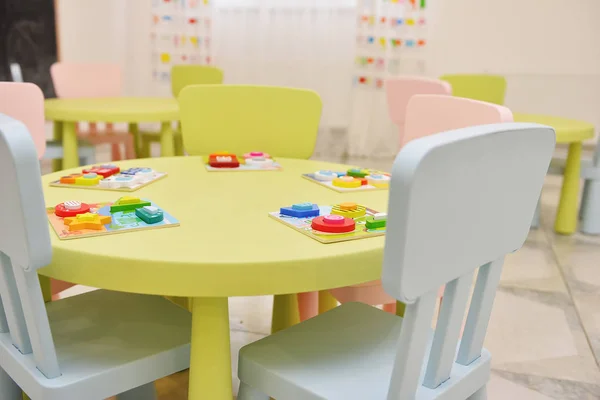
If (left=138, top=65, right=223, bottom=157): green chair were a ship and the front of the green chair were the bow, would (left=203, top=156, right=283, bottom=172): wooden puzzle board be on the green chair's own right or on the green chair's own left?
on the green chair's own left

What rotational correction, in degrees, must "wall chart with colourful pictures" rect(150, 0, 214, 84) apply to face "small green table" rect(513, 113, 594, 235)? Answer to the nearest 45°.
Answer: approximately 45° to its left

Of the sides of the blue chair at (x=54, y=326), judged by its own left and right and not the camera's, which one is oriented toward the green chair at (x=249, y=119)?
front

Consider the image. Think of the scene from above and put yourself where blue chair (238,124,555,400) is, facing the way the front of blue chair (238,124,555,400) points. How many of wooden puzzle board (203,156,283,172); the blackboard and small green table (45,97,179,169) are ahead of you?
3

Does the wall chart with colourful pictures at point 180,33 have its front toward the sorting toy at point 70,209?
yes

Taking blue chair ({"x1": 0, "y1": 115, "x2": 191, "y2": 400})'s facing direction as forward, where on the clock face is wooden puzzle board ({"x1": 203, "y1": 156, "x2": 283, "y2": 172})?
The wooden puzzle board is roughly at 12 o'clock from the blue chair.

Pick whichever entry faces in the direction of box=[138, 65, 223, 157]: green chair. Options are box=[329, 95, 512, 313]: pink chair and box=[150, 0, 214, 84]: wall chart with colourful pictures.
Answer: the wall chart with colourful pictures

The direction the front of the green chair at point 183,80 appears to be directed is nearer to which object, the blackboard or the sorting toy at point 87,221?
the sorting toy

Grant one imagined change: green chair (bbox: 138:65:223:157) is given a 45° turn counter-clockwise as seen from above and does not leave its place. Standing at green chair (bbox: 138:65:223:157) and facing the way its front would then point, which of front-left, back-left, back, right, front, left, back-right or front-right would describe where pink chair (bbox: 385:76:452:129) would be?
front-left

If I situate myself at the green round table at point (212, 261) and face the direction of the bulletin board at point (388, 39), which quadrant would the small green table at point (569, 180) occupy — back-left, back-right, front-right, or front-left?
front-right

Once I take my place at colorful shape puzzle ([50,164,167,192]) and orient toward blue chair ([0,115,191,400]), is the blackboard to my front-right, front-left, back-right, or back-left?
back-right

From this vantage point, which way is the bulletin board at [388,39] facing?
toward the camera

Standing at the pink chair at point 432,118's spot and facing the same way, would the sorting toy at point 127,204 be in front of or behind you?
in front

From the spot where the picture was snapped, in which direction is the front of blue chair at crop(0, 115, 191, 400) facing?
facing away from the viewer and to the right of the viewer

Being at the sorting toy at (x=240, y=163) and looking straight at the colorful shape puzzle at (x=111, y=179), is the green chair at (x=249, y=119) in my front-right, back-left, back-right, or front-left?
back-right

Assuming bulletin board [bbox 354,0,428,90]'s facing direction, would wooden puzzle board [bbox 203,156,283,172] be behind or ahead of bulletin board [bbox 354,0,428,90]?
ahead

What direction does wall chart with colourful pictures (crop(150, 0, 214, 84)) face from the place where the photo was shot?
facing the viewer

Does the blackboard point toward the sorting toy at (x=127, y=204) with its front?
yes

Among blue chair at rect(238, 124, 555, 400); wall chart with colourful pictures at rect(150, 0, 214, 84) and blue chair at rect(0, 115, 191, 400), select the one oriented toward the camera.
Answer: the wall chart with colourful pictures

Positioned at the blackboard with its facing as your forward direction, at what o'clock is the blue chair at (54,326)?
The blue chair is roughly at 12 o'clock from the blackboard.

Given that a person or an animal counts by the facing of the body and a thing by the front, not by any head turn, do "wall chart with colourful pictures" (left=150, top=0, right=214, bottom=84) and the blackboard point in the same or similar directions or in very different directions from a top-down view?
same or similar directions

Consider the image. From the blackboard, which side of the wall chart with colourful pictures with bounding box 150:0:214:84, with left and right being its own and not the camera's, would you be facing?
right
